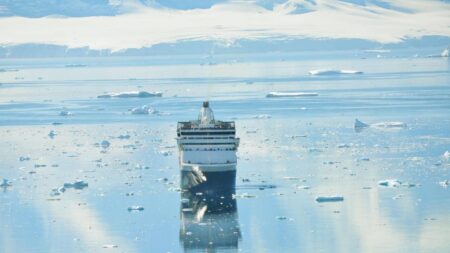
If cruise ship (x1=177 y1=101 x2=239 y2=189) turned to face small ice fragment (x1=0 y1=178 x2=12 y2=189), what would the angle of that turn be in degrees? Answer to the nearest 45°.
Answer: approximately 90° to its right

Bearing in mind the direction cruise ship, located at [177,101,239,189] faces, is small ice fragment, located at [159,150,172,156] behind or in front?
behind

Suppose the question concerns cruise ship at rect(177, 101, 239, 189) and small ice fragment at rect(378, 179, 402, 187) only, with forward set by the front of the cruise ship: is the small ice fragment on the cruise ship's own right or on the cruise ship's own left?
on the cruise ship's own left

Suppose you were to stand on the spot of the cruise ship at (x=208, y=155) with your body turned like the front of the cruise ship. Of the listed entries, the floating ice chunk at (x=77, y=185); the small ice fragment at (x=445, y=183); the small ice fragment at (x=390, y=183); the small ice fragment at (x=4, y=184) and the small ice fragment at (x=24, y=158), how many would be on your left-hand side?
2

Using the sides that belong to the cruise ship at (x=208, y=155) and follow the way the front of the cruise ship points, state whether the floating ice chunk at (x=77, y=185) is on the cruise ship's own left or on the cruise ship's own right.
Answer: on the cruise ship's own right

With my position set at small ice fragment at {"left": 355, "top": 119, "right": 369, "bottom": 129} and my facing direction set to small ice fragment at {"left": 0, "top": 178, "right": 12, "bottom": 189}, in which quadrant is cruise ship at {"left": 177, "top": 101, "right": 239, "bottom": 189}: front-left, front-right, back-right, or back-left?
front-left

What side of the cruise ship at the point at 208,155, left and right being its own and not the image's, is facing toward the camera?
front

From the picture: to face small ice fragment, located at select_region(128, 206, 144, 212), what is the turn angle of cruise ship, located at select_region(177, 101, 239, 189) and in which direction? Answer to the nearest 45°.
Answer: approximately 45° to its right

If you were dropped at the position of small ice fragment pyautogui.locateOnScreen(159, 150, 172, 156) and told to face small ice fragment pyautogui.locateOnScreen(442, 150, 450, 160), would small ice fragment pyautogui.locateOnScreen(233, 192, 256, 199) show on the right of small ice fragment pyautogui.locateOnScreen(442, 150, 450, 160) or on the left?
right

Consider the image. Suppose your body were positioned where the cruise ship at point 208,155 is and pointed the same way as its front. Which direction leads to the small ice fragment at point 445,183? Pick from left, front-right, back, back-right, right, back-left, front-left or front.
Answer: left

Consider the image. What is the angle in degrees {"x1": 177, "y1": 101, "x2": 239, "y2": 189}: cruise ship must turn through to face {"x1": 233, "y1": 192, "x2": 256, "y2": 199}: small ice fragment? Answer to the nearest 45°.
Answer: approximately 45° to its left
